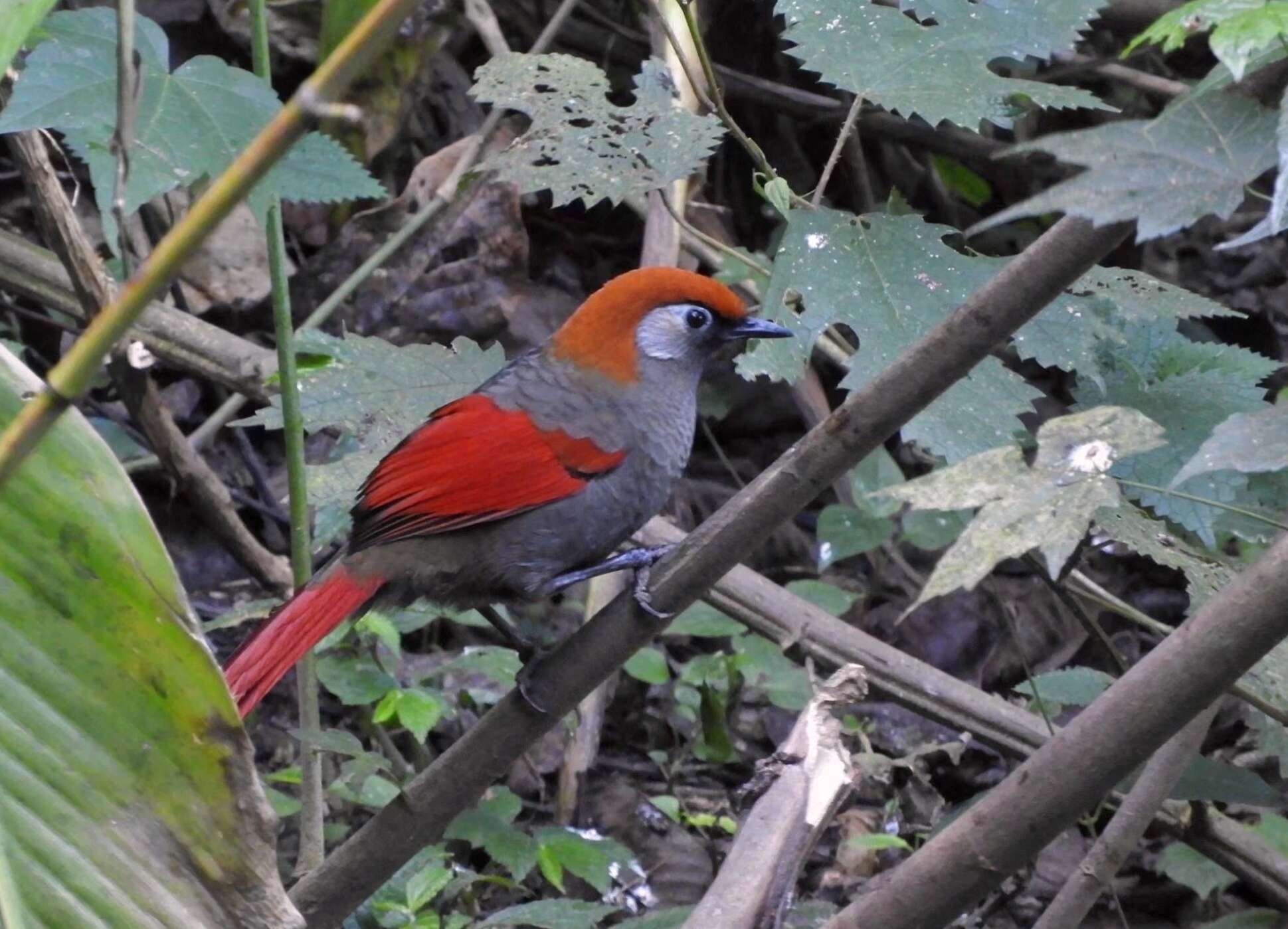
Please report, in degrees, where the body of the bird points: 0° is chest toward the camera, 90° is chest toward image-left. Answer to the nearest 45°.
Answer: approximately 270°

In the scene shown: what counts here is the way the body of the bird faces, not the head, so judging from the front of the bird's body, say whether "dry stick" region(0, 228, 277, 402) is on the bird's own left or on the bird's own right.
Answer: on the bird's own left

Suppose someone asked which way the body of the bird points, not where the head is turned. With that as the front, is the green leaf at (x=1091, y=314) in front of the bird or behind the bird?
in front

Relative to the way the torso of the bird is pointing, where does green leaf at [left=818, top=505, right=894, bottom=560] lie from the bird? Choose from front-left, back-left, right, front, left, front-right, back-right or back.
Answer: front-left

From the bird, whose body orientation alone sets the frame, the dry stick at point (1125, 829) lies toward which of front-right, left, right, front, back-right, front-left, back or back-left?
front-right

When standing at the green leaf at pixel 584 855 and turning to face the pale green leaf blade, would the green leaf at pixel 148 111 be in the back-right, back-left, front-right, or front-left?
front-right

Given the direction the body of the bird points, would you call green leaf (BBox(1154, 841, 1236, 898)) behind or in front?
in front
